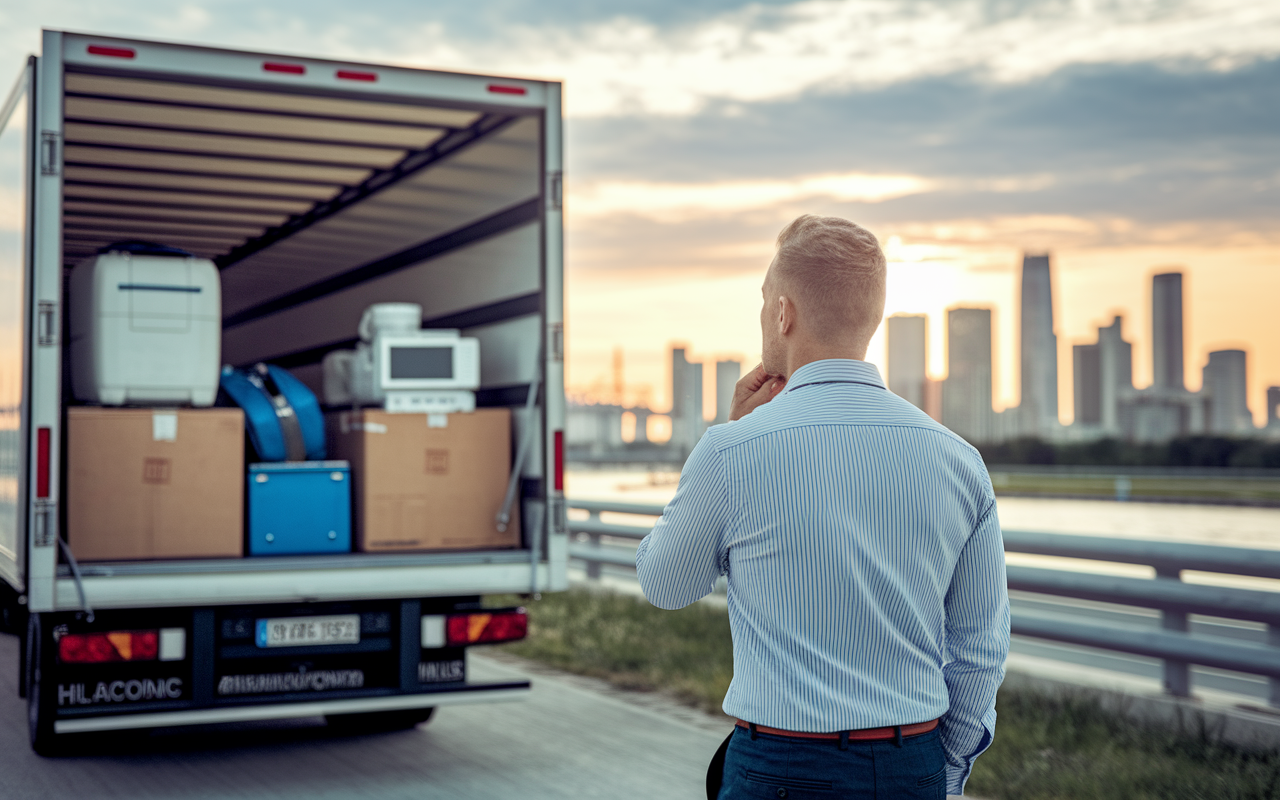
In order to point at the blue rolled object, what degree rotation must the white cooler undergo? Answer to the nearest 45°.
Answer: approximately 90° to its left

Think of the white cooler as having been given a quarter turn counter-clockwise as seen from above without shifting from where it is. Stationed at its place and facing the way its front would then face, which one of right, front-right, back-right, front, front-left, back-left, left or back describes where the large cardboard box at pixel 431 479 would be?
front

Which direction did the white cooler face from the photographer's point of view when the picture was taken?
facing the viewer

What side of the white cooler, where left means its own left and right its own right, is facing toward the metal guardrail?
left

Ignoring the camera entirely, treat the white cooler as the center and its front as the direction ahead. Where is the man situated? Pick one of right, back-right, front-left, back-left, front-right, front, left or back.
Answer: front

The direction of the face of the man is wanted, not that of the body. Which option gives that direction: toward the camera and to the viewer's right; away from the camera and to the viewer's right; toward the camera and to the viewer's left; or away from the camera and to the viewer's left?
away from the camera and to the viewer's left

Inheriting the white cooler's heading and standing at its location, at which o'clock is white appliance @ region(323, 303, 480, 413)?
The white appliance is roughly at 9 o'clock from the white cooler.
